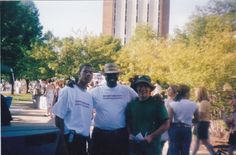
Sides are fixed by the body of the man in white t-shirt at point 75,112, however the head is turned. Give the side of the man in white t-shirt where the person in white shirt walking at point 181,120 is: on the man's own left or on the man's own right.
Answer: on the man's own left

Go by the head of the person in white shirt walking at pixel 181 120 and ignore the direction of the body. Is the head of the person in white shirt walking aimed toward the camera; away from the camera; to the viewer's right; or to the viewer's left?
away from the camera

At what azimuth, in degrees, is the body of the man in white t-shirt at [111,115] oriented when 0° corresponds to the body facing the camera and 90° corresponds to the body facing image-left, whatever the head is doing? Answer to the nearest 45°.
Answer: approximately 0°

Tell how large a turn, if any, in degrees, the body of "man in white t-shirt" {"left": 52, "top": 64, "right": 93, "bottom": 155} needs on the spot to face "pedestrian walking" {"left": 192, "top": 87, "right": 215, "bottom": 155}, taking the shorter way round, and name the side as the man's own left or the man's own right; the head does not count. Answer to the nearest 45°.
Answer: approximately 90° to the man's own left

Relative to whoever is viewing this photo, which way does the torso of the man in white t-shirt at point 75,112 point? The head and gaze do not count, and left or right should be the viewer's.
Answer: facing the viewer and to the right of the viewer

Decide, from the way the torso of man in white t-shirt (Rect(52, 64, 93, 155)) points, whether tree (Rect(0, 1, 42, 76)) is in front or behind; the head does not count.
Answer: behind

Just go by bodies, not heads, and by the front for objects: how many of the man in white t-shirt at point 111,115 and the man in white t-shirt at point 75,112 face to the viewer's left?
0

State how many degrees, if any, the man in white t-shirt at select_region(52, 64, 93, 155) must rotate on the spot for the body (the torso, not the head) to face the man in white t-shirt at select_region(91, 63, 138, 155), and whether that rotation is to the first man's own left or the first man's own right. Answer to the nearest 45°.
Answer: approximately 45° to the first man's own left
